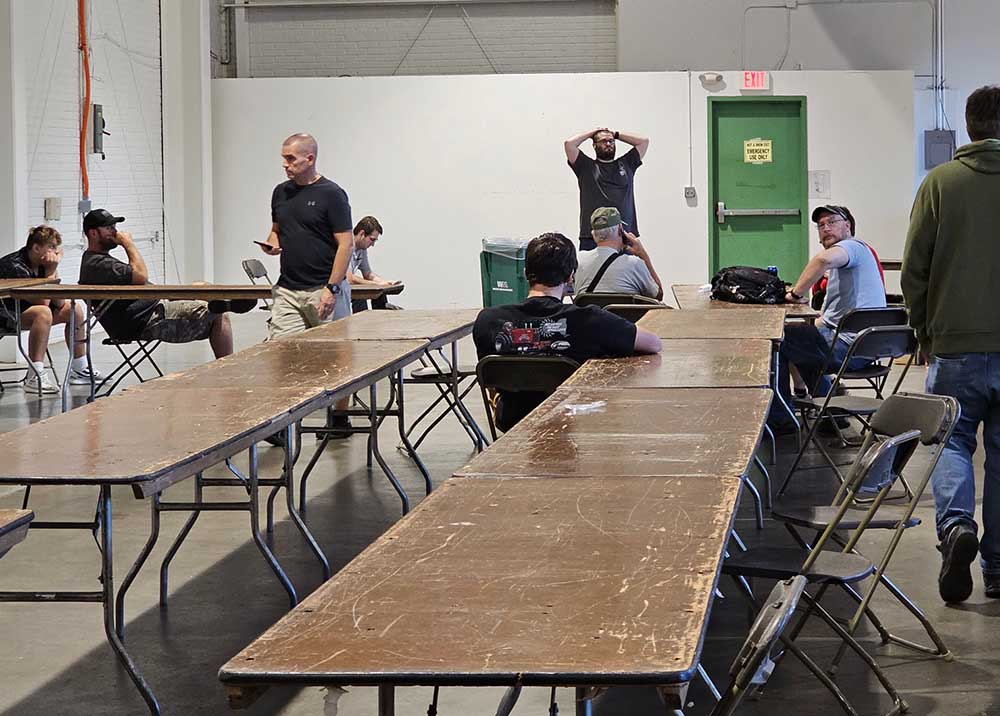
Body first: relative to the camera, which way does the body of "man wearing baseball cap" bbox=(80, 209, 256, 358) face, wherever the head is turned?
to the viewer's right

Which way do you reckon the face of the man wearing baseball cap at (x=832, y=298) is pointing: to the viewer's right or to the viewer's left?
to the viewer's left

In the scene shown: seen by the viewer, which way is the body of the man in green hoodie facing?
away from the camera

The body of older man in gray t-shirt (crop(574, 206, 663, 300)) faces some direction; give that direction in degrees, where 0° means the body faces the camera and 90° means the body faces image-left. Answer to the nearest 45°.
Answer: approximately 180°

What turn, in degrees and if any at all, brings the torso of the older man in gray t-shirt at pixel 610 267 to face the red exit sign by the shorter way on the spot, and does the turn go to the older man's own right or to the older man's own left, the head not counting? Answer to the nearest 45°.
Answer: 0° — they already face it

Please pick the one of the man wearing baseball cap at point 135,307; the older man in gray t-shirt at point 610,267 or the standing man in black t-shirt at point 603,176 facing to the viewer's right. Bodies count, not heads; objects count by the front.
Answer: the man wearing baseball cap

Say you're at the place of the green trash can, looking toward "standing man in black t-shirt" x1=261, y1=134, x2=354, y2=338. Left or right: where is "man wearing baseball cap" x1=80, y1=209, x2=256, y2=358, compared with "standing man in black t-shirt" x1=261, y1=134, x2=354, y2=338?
right

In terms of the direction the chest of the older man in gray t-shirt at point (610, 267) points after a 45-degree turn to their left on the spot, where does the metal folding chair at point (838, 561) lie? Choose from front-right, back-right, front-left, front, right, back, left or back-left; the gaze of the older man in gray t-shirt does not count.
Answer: back-left

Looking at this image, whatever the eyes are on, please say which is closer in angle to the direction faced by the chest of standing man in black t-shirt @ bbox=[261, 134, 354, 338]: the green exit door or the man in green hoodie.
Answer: the man in green hoodie

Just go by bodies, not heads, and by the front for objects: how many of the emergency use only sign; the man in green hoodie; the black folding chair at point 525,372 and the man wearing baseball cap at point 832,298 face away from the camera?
2

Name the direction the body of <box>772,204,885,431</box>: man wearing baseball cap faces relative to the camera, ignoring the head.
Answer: to the viewer's left

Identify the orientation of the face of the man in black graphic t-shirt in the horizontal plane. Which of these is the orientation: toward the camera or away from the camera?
away from the camera

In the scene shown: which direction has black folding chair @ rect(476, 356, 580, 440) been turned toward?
away from the camera
